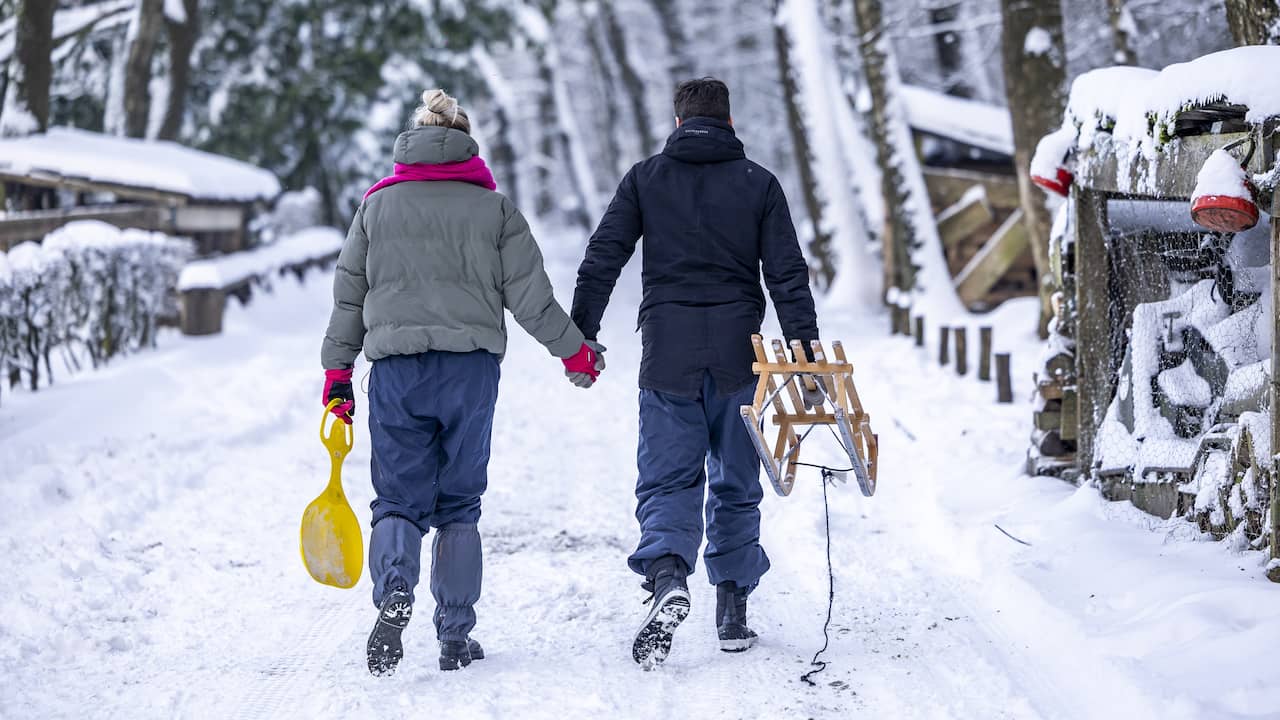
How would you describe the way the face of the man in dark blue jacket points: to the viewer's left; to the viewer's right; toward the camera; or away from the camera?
away from the camera

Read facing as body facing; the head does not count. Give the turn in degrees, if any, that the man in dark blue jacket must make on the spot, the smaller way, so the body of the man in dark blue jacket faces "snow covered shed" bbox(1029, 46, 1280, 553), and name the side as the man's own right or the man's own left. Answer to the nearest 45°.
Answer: approximately 45° to the man's own right

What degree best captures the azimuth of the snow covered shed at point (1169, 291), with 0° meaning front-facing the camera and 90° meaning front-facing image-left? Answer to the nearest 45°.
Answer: approximately 45°

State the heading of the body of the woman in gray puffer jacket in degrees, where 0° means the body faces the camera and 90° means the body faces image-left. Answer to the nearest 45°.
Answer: approximately 180°

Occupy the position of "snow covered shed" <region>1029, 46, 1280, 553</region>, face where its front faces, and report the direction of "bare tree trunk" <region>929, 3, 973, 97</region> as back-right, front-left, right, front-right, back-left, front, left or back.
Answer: back-right

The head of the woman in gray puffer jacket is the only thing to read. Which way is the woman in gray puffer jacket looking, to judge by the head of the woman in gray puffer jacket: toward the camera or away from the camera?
away from the camera

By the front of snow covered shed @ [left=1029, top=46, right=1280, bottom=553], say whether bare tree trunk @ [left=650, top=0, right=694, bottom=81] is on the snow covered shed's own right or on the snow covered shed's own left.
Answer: on the snow covered shed's own right

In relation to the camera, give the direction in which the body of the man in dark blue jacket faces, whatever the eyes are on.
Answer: away from the camera
